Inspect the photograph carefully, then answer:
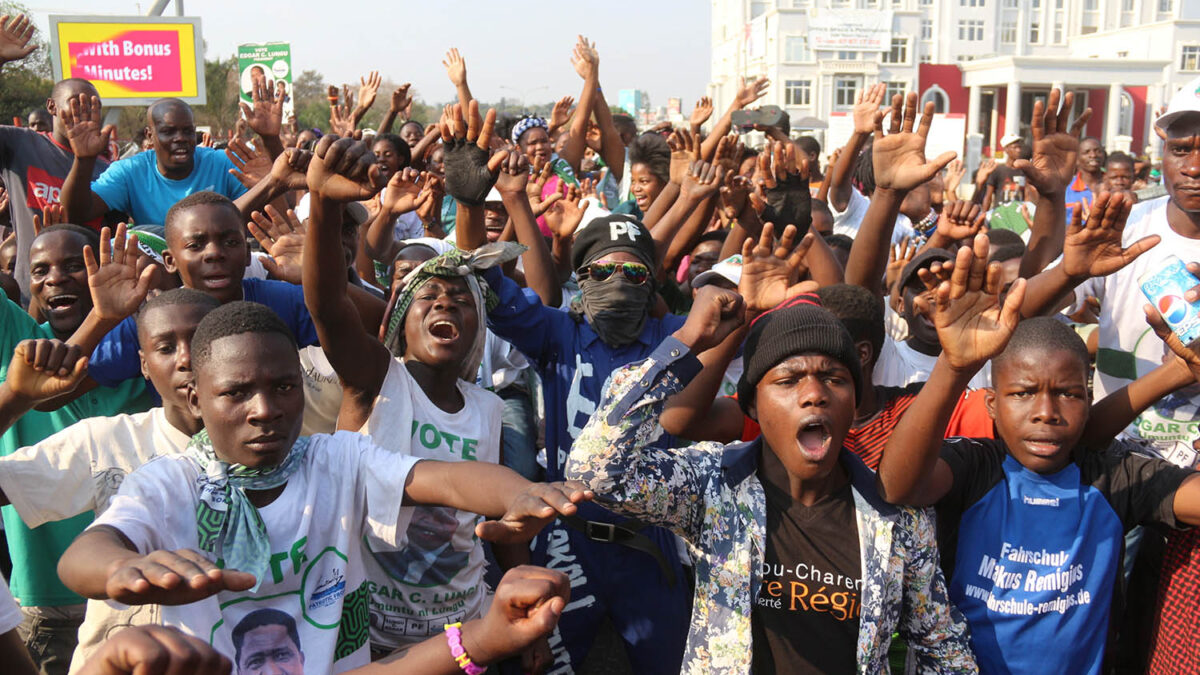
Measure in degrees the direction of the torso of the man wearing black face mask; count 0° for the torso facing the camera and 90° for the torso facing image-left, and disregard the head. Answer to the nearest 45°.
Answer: approximately 0°

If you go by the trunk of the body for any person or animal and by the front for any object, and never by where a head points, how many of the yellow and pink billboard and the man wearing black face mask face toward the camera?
2

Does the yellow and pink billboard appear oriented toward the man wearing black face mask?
yes

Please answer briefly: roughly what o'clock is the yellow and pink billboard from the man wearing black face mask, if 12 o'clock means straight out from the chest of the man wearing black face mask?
The yellow and pink billboard is roughly at 5 o'clock from the man wearing black face mask.
